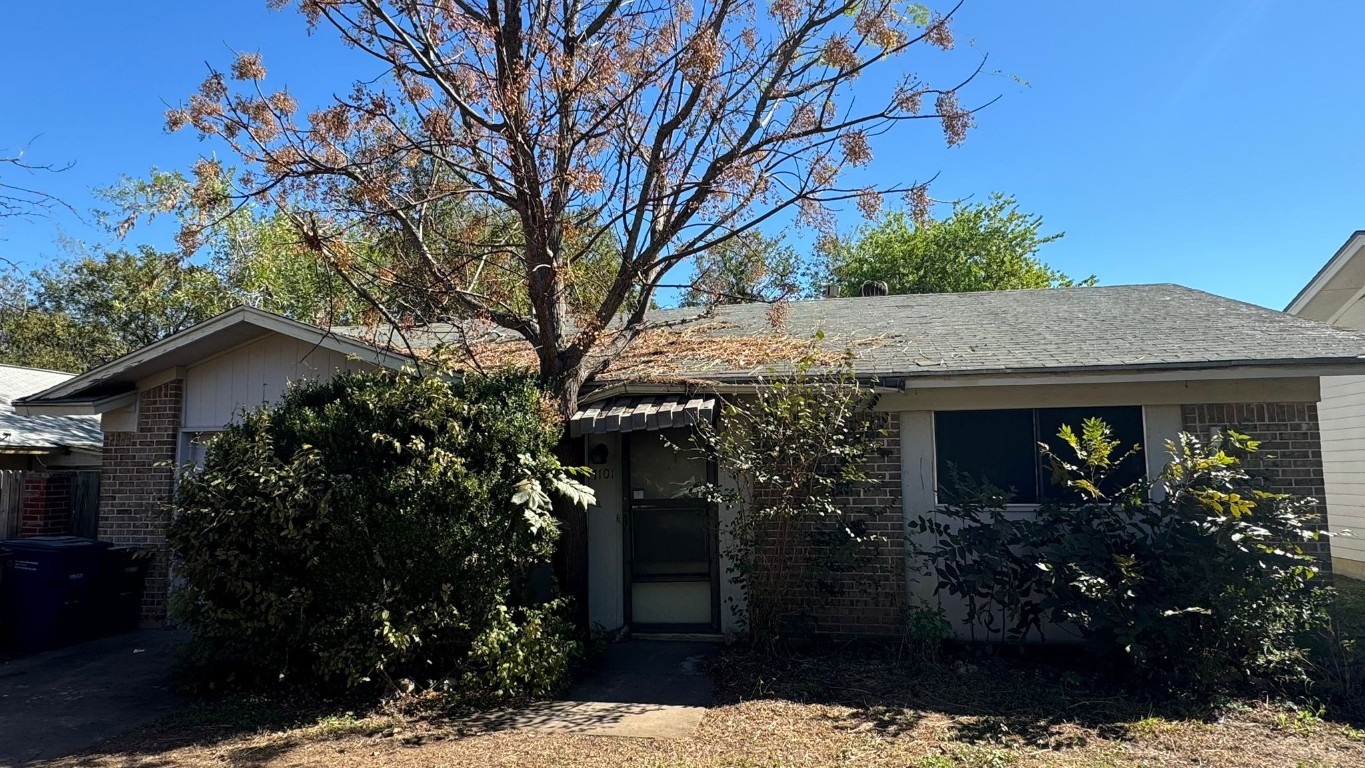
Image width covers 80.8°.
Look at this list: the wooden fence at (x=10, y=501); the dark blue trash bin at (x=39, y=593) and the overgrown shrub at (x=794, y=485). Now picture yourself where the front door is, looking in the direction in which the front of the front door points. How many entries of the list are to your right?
2

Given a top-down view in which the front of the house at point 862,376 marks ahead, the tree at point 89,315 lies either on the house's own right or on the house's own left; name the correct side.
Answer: on the house's own right

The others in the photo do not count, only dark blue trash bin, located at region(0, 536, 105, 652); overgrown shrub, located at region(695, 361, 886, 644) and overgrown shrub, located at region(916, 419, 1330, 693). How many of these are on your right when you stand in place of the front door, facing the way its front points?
1

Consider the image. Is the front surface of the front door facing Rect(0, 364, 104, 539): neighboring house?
no

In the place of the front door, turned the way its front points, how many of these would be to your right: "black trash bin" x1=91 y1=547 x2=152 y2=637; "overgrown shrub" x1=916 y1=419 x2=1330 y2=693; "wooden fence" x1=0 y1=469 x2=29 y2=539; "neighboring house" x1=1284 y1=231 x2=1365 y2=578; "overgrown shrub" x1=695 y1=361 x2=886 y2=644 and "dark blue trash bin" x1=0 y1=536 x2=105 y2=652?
3

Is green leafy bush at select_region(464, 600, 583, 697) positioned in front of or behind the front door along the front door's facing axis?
in front

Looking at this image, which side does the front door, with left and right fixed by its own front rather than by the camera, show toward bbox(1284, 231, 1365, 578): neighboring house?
left

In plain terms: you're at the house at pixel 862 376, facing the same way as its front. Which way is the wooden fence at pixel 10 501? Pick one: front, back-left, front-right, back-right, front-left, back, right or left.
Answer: right

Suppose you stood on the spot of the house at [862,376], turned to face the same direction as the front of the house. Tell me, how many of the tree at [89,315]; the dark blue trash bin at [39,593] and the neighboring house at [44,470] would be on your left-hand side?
0

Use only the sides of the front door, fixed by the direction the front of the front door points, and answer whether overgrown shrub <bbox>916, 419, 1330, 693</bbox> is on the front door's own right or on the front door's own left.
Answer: on the front door's own left

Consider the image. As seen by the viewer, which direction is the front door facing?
toward the camera

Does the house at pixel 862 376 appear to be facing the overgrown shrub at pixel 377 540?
no

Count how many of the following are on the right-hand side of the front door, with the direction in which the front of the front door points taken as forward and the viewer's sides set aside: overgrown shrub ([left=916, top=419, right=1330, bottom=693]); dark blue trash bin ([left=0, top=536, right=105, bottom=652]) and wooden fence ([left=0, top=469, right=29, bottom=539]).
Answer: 2

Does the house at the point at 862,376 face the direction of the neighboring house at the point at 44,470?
no

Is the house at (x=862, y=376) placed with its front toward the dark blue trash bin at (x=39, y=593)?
no

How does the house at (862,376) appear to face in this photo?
toward the camera

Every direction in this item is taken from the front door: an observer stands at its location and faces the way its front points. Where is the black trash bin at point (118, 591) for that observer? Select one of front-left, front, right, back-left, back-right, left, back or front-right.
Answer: right

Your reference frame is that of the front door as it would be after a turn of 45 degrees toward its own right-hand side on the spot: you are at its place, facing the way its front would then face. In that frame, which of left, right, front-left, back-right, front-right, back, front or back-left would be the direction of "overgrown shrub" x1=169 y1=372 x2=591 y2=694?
front

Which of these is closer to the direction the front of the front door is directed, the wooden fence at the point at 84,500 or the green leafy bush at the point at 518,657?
the green leafy bush
